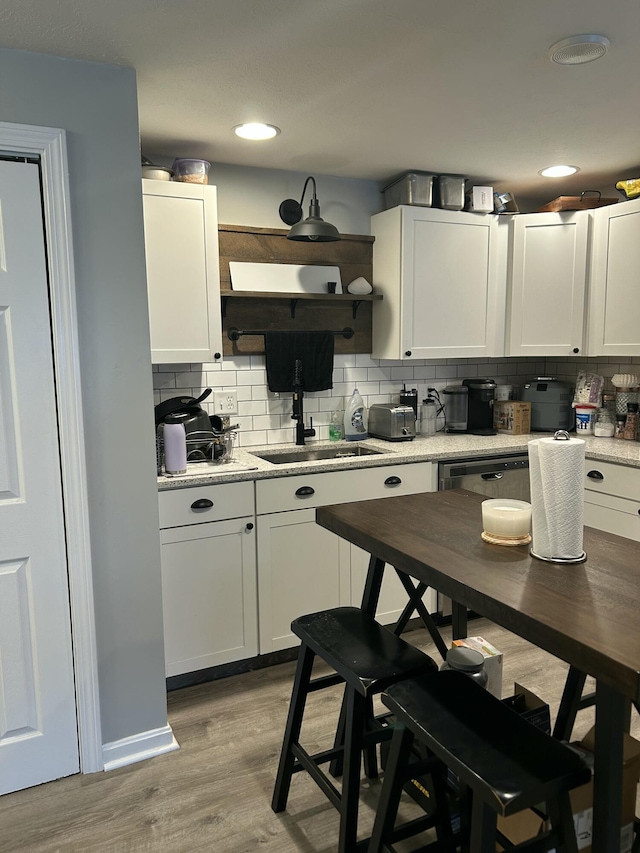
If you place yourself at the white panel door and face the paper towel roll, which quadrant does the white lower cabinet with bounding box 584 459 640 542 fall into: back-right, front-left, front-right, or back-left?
front-left

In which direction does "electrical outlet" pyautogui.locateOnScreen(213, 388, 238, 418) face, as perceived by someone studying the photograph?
facing the viewer

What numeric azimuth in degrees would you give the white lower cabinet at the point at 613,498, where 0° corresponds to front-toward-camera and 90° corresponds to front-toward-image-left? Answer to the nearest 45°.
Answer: approximately 45°

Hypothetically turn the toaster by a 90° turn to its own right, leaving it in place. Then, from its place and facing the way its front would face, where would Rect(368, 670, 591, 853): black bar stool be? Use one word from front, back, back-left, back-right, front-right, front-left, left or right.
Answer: front-left

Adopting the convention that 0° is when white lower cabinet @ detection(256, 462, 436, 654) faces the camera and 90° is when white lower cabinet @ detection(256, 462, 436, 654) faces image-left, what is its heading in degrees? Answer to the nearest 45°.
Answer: approximately 315°

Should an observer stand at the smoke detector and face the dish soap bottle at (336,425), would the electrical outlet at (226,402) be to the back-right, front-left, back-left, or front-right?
front-left

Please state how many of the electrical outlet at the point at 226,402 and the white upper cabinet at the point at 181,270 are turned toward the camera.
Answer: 2

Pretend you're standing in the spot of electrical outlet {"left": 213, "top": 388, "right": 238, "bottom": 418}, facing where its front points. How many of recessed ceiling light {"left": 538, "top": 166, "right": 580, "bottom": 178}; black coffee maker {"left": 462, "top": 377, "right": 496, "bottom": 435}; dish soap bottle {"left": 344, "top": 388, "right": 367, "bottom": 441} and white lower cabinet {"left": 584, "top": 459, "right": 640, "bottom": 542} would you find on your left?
4

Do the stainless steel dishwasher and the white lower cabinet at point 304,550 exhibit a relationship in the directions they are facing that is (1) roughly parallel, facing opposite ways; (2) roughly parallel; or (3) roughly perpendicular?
roughly parallel

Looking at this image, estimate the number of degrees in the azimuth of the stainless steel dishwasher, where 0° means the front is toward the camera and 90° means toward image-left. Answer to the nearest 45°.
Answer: approximately 315°

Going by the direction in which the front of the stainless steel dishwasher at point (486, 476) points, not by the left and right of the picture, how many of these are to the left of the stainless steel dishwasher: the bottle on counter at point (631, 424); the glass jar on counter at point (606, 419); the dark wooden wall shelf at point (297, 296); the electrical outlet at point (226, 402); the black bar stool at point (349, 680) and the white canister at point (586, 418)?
3

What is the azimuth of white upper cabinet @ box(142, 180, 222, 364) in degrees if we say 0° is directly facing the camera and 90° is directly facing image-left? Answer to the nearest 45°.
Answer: approximately 0°

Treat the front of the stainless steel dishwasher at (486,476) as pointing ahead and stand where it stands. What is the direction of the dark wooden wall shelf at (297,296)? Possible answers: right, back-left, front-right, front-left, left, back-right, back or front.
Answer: back-right
